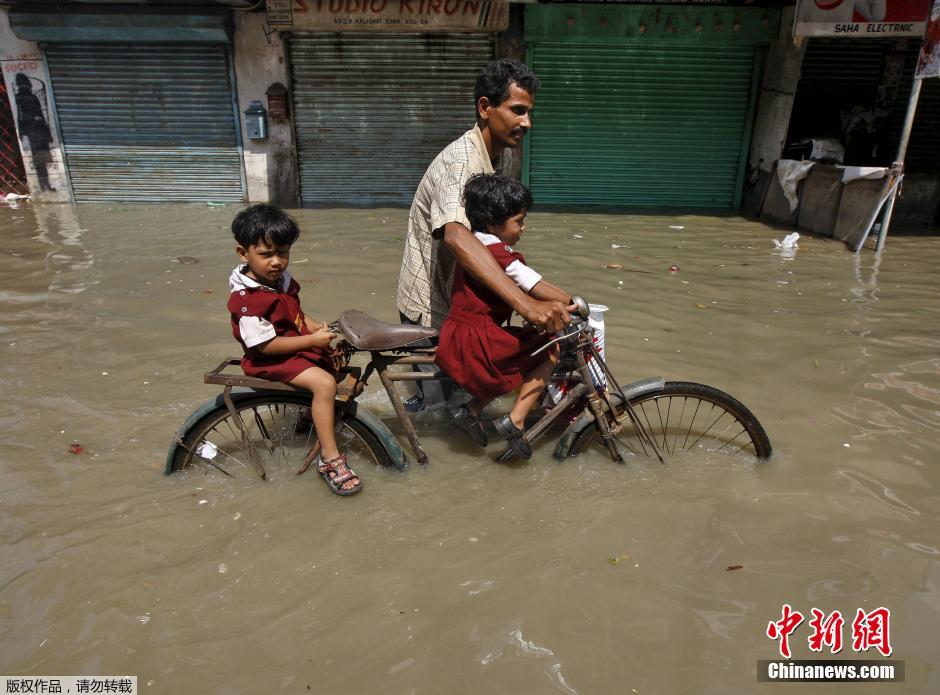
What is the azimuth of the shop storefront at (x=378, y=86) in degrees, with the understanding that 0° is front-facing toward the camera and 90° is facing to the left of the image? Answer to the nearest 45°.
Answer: approximately 0°

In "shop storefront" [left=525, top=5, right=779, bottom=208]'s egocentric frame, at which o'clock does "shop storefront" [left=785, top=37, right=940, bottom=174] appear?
"shop storefront" [left=785, top=37, right=940, bottom=174] is roughly at 9 o'clock from "shop storefront" [left=525, top=5, right=779, bottom=208].

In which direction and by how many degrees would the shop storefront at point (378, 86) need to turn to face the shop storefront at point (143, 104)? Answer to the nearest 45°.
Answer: approximately 90° to its right

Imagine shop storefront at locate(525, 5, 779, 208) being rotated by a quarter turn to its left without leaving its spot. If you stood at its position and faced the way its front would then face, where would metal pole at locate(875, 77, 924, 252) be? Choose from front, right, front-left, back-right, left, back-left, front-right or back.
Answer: front-right

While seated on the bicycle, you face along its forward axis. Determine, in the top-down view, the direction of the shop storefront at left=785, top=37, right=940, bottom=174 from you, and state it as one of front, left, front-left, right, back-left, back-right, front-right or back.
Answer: front-left

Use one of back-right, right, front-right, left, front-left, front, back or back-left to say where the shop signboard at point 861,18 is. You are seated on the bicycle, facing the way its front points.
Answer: front-left

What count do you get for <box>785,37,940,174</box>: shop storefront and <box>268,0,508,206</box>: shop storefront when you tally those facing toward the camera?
2

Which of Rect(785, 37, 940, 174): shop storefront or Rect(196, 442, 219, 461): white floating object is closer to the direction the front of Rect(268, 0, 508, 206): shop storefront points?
the white floating object

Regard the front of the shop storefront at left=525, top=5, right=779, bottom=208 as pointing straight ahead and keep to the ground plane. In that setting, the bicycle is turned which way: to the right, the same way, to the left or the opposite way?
to the left

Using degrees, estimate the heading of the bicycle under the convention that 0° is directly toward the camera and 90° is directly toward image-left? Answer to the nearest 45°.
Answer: approximately 270°

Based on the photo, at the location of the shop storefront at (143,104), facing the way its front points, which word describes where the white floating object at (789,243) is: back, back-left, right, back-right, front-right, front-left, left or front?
front-left
